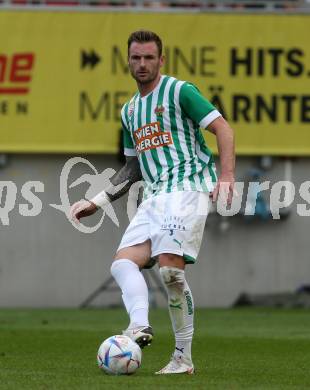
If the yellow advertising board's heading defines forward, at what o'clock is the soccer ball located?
The soccer ball is roughly at 12 o'clock from the yellow advertising board.

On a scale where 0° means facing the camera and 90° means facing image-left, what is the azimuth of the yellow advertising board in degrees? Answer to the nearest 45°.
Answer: approximately 0°

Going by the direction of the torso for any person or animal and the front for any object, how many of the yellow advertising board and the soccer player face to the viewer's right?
0

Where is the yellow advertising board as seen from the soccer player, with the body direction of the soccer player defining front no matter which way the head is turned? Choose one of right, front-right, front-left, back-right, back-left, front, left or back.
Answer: back-right

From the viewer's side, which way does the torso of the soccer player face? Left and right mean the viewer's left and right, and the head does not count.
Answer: facing the viewer and to the left of the viewer

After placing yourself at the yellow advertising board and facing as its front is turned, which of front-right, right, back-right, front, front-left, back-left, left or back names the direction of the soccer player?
front
